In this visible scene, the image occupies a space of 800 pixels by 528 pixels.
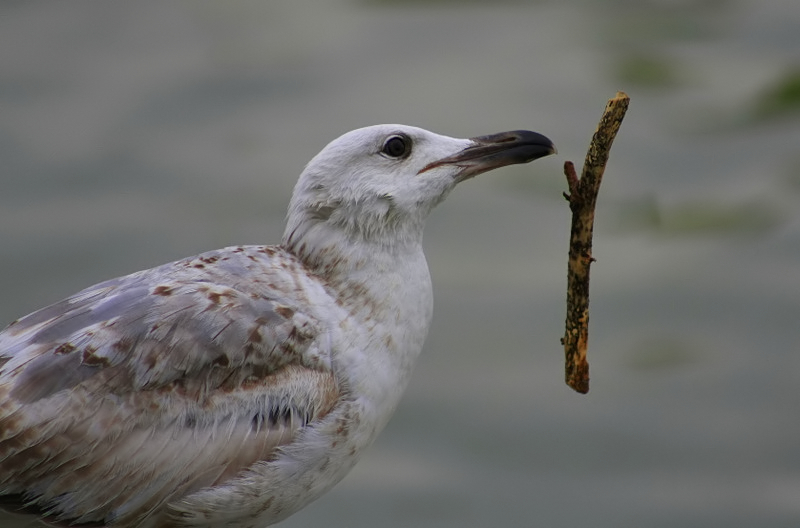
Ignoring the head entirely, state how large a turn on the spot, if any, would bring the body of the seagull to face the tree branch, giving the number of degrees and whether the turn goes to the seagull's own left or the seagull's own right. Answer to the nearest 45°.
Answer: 0° — it already faces it

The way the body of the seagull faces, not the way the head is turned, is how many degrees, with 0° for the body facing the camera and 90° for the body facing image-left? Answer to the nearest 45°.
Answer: approximately 270°
